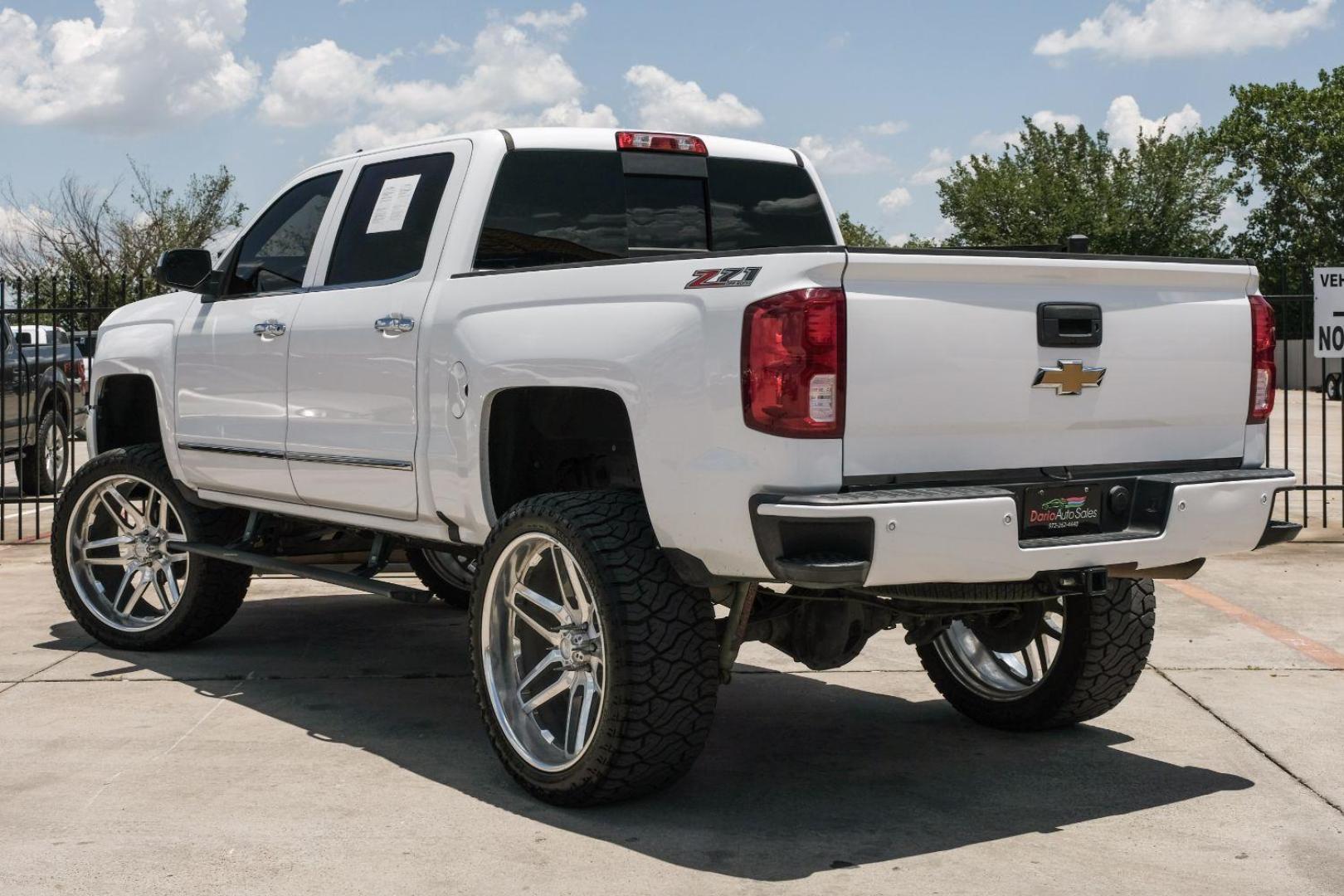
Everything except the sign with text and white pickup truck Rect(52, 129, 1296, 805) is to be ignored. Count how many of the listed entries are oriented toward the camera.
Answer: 1

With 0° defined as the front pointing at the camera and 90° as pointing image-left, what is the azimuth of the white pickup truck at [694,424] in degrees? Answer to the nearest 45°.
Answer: approximately 135°

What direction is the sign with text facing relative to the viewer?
toward the camera

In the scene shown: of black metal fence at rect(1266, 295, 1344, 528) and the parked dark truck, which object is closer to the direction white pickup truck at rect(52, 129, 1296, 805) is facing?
the parked dark truck

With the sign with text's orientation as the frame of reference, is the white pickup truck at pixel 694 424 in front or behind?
in front

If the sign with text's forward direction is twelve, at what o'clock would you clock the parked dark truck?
The parked dark truck is roughly at 3 o'clock from the sign with text.

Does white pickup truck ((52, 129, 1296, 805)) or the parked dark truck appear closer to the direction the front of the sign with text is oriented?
the white pickup truck

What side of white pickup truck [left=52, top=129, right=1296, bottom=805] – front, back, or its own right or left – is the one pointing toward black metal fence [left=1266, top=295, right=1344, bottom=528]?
right

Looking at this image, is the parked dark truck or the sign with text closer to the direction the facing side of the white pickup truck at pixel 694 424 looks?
the parked dark truck
